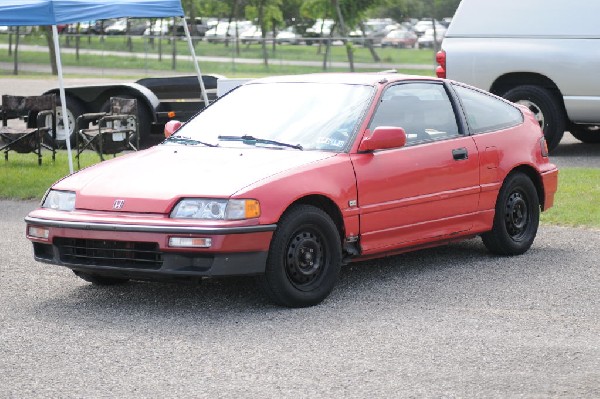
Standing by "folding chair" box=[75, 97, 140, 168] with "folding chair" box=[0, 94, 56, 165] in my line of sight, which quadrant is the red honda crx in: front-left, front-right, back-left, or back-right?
back-left

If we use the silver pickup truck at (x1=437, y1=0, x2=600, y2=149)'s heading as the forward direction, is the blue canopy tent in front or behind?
behind

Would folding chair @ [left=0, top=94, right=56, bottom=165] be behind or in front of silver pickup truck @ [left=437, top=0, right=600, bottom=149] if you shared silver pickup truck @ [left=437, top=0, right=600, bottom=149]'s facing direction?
behind

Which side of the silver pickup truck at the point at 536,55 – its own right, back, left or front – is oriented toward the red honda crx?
right

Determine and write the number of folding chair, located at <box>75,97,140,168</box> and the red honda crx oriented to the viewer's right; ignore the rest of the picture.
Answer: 0

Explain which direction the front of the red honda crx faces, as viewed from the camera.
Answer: facing the viewer and to the left of the viewer

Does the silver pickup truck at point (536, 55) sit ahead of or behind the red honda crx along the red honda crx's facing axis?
behind

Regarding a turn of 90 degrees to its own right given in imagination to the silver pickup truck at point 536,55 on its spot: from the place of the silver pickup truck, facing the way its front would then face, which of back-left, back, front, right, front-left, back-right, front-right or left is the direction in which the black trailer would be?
right

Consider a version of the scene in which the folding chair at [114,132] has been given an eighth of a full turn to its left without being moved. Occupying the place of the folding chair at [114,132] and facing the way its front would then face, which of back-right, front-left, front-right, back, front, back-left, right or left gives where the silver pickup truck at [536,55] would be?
left

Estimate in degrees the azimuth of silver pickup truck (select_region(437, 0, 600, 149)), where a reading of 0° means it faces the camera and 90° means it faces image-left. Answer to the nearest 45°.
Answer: approximately 270°
